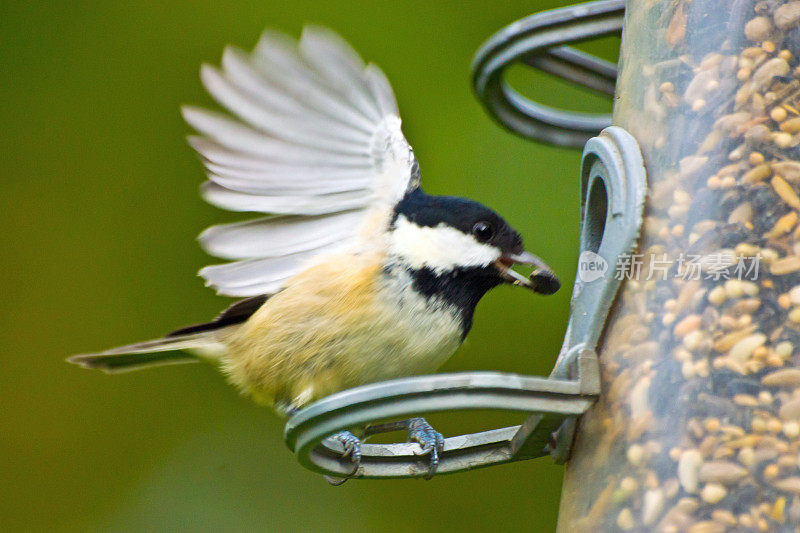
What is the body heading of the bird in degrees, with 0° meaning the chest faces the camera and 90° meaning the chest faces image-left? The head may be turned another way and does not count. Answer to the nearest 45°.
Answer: approximately 270°

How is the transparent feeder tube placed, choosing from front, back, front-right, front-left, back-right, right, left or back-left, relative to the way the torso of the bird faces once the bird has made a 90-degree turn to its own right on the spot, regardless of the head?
front-left
